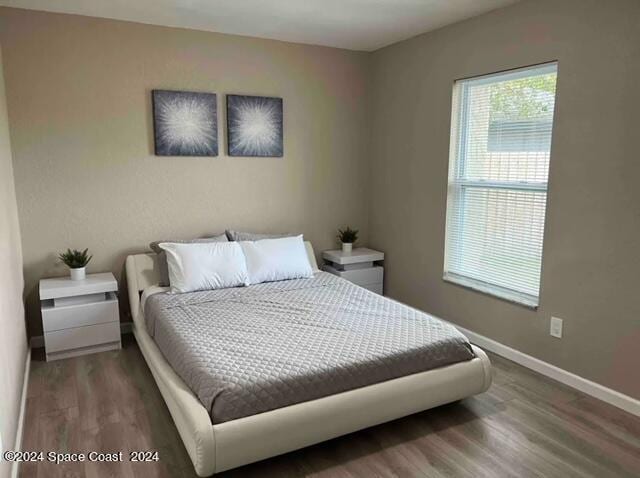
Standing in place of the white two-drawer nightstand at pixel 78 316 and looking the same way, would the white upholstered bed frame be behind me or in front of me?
in front

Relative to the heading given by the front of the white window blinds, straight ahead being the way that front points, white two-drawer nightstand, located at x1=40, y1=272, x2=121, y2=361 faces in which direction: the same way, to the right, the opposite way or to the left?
to the left

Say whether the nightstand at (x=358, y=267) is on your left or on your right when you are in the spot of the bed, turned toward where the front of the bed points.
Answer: on your left

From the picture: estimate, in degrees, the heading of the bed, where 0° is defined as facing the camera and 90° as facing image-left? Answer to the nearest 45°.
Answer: approximately 315°

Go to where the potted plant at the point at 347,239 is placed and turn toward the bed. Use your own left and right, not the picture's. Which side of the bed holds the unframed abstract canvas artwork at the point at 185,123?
right

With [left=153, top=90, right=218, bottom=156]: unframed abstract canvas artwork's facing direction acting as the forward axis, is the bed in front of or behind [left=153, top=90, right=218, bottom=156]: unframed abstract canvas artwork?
in front

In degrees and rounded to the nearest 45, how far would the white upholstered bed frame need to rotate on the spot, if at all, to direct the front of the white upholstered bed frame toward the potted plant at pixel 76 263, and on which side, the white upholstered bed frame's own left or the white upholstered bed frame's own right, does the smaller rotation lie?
approximately 180°

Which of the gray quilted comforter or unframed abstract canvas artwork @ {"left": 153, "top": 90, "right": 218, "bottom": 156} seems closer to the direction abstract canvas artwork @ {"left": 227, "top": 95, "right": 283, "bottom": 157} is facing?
the gray quilted comforter

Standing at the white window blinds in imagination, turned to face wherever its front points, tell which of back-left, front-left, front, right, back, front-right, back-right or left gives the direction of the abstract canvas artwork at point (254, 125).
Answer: front-right
